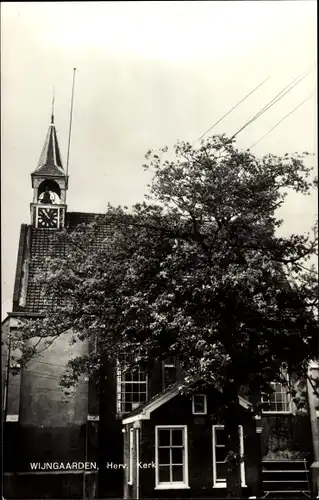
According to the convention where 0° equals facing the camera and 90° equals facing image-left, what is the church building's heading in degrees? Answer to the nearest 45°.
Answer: approximately 90°
